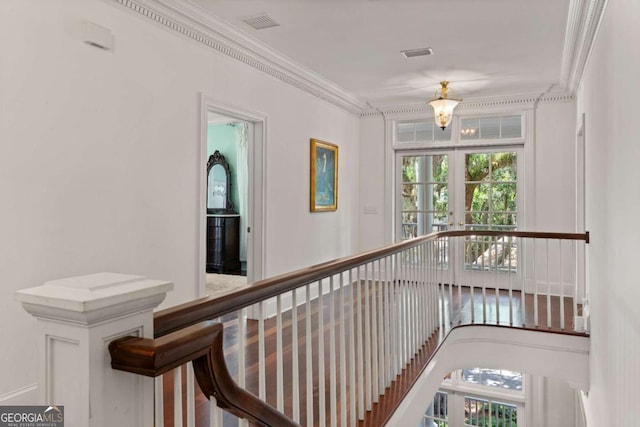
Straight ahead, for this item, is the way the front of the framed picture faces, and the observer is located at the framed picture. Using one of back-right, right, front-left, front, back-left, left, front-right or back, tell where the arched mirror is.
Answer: back

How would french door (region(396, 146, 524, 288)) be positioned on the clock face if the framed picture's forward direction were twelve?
The french door is roughly at 10 o'clock from the framed picture.

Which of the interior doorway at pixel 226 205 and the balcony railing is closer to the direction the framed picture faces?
the balcony railing

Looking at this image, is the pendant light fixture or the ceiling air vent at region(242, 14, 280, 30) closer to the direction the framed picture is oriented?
the pendant light fixture

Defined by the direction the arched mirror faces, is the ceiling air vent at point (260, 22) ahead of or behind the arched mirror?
ahead

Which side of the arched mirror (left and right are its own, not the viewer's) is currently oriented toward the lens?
front

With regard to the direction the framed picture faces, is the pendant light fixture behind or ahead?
ahead

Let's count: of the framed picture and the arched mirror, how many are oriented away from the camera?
0
